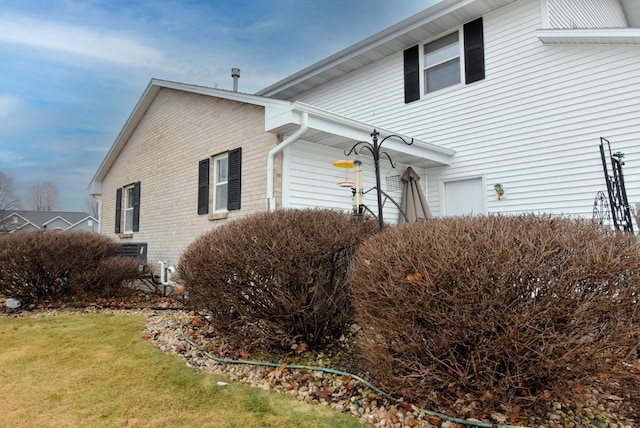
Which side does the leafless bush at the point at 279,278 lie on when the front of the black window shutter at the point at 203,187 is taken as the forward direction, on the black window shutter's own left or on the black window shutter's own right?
on the black window shutter's own left

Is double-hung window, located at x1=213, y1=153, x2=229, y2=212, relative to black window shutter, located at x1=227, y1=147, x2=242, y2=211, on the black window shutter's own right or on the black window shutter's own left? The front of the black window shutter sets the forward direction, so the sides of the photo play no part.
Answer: on the black window shutter's own right

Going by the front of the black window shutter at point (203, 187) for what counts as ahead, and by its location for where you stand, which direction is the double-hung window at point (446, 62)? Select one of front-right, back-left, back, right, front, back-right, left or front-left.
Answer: back-left

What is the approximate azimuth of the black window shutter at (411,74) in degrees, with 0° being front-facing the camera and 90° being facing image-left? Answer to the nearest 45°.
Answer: approximately 45°

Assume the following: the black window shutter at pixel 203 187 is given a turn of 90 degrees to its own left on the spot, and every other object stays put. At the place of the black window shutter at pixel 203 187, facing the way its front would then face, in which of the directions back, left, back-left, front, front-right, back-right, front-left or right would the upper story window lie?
front-left

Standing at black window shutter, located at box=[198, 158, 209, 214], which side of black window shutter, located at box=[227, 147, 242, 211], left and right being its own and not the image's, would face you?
right

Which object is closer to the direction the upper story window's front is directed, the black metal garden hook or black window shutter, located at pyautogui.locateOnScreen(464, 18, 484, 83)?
the black metal garden hook

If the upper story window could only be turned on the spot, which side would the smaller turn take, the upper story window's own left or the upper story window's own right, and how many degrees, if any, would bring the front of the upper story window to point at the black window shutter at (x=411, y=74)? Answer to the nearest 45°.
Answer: approximately 45° to the upper story window's own right

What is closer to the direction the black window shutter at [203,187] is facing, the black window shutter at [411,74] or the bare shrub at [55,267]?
the bare shrub

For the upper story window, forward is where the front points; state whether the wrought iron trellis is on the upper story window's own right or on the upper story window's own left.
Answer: on the upper story window's own left
